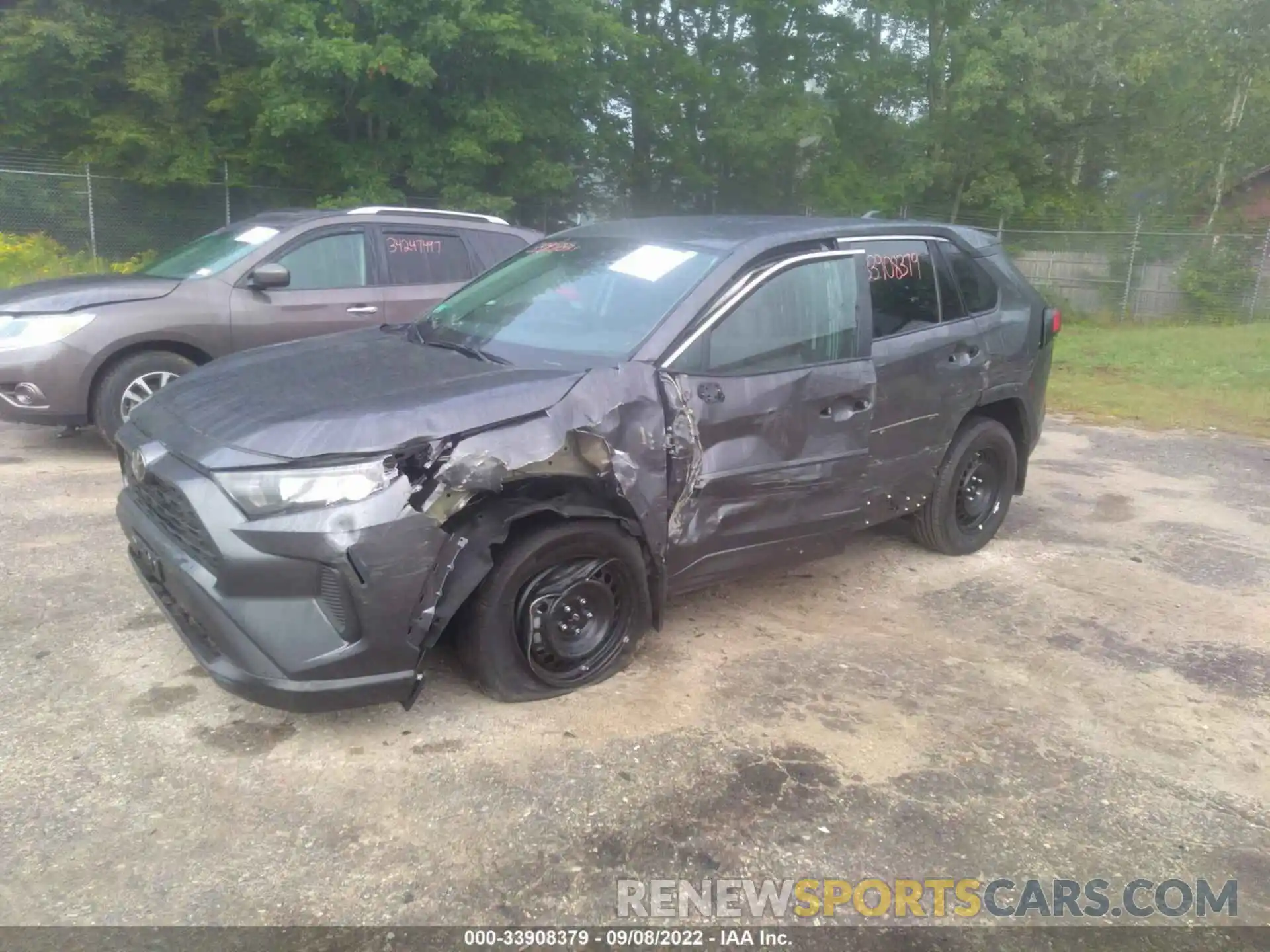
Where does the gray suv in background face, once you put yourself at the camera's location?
facing the viewer and to the left of the viewer

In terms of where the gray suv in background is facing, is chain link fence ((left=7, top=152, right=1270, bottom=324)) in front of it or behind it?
behind

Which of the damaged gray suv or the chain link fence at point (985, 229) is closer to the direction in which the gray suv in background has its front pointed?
the damaged gray suv

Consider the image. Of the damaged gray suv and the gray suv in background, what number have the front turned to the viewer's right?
0

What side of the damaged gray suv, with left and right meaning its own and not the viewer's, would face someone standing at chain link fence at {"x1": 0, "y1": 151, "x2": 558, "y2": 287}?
right

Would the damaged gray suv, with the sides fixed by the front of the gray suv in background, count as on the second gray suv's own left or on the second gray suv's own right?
on the second gray suv's own left

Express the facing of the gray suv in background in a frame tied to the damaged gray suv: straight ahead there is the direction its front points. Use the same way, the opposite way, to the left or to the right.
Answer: the same way

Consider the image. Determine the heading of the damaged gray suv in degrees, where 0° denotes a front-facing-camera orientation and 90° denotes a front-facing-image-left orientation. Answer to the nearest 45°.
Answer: approximately 45°
